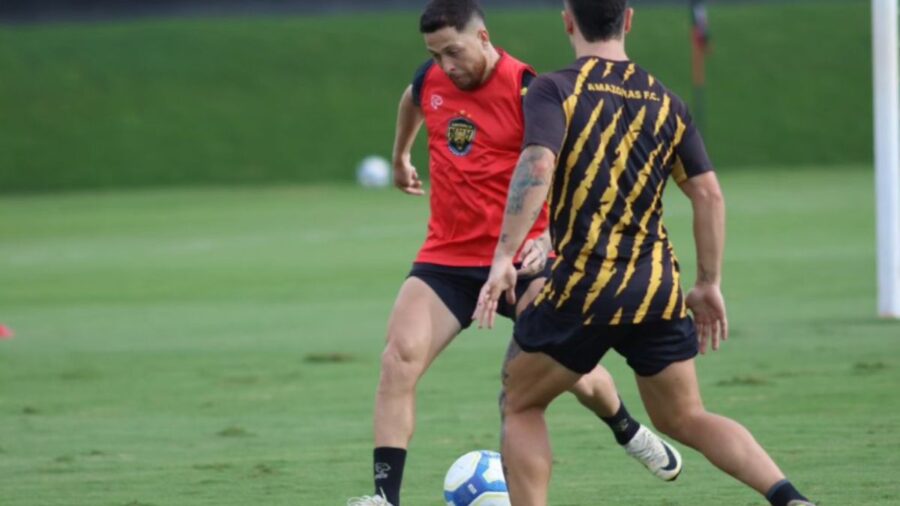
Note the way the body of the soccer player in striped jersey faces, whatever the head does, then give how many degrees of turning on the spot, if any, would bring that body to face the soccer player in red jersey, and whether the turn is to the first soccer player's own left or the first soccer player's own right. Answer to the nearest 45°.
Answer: approximately 45° to the first soccer player's own left

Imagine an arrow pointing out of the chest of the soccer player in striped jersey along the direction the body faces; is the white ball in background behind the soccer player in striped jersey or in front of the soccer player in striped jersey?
in front

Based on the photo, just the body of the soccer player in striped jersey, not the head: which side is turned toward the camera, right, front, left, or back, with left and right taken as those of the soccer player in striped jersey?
back
